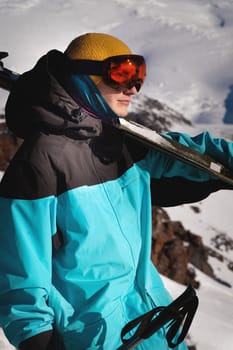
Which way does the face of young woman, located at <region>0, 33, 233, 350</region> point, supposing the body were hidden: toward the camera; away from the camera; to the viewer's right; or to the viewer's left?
to the viewer's right

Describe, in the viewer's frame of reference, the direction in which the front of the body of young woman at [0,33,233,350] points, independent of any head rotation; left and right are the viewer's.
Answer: facing the viewer and to the right of the viewer
